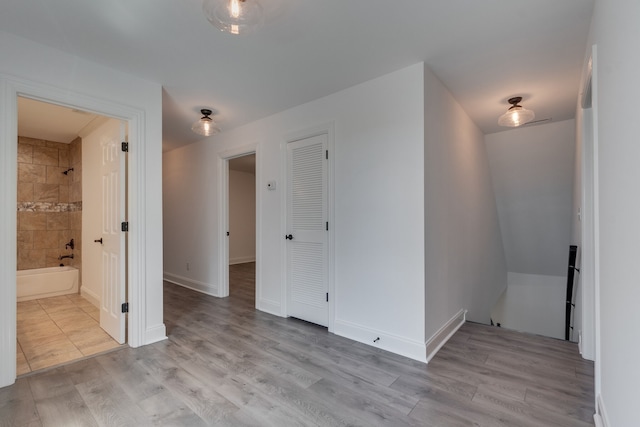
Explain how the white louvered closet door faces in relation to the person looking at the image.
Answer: facing the viewer and to the left of the viewer

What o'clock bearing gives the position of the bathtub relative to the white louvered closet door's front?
The bathtub is roughly at 2 o'clock from the white louvered closet door.

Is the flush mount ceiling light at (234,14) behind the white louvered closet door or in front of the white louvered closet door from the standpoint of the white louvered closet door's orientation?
in front

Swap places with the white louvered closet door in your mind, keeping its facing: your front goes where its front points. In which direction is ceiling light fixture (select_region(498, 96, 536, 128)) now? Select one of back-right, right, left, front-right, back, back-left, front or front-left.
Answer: back-left

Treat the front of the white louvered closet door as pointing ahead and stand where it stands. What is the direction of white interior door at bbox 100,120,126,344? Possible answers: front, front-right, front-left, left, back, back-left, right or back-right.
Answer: front-right
